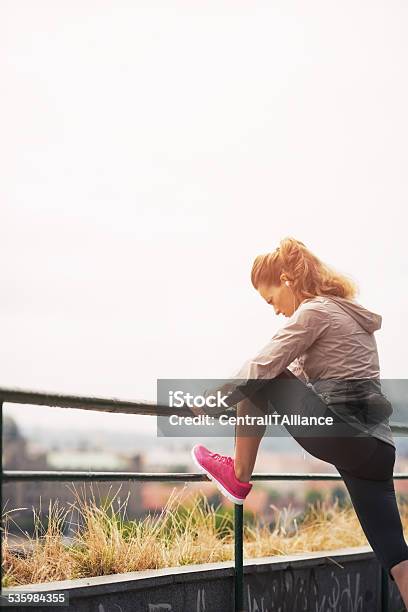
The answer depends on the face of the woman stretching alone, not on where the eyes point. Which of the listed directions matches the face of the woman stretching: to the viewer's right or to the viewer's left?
to the viewer's left

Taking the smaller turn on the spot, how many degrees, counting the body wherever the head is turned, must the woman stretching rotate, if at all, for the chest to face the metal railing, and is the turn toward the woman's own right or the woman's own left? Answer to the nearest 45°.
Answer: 0° — they already face it

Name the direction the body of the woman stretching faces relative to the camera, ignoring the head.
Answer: to the viewer's left
